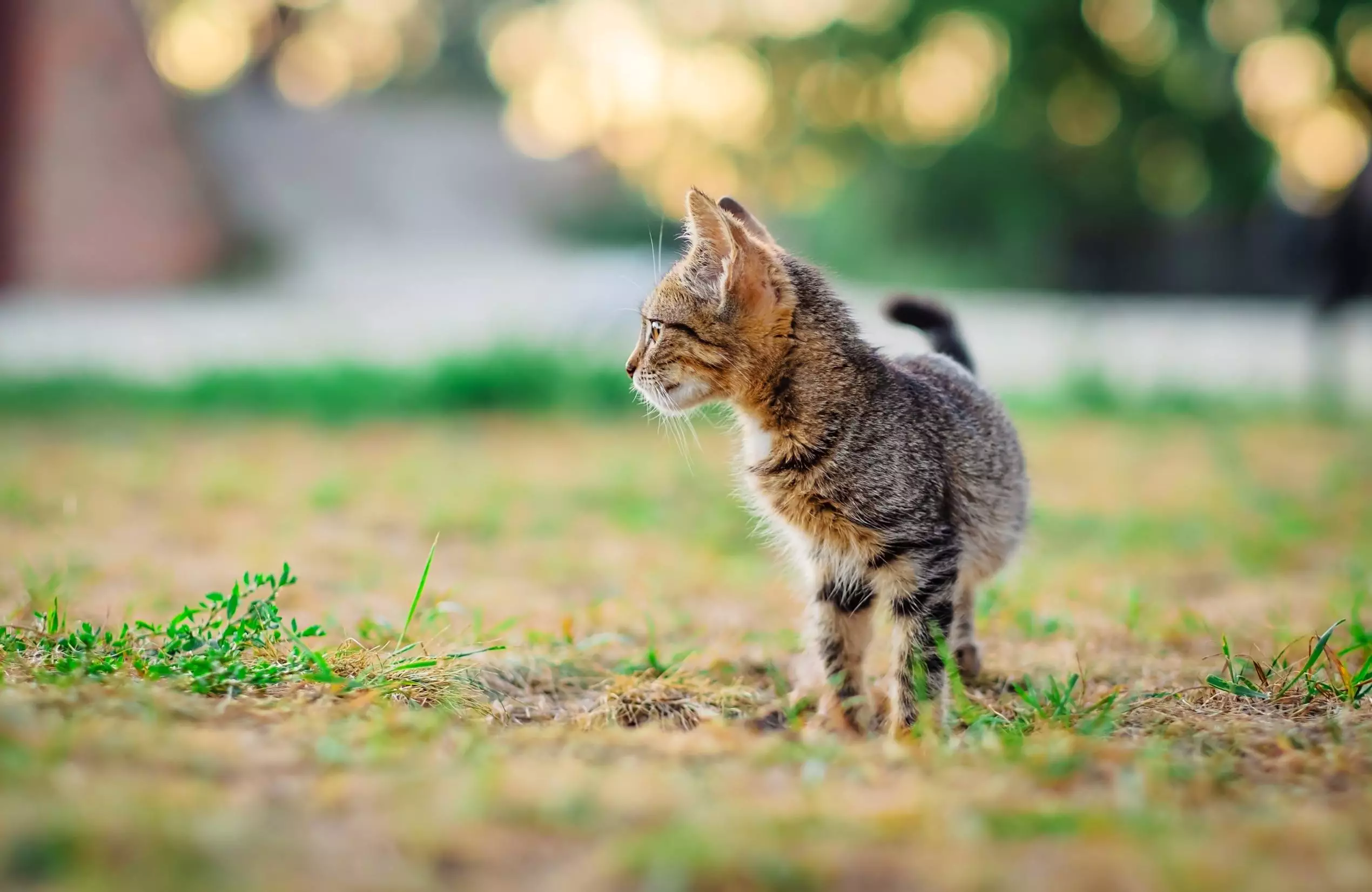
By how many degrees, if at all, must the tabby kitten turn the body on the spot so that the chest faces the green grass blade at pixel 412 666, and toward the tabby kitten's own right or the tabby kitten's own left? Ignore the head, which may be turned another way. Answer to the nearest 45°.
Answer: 0° — it already faces it

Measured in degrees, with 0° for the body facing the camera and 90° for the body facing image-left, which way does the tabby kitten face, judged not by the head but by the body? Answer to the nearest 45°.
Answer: approximately 45°

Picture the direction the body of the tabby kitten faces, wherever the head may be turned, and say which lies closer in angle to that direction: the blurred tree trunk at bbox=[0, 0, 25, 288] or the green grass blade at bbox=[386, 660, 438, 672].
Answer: the green grass blade

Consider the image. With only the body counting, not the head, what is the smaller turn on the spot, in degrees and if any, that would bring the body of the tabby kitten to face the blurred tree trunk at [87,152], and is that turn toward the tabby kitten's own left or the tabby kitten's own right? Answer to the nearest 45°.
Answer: approximately 90° to the tabby kitten's own right

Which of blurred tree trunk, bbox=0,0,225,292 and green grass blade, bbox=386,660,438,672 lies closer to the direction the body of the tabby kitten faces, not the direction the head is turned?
the green grass blade

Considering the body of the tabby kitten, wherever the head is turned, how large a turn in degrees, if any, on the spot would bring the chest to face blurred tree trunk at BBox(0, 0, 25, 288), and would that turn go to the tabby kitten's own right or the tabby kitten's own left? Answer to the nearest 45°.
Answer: approximately 90° to the tabby kitten's own right
